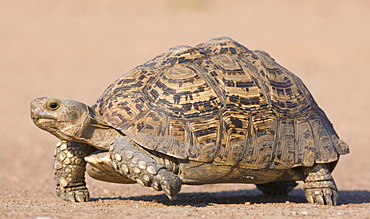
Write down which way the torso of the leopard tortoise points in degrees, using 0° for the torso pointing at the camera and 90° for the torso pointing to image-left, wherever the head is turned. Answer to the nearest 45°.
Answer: approximately 90°
